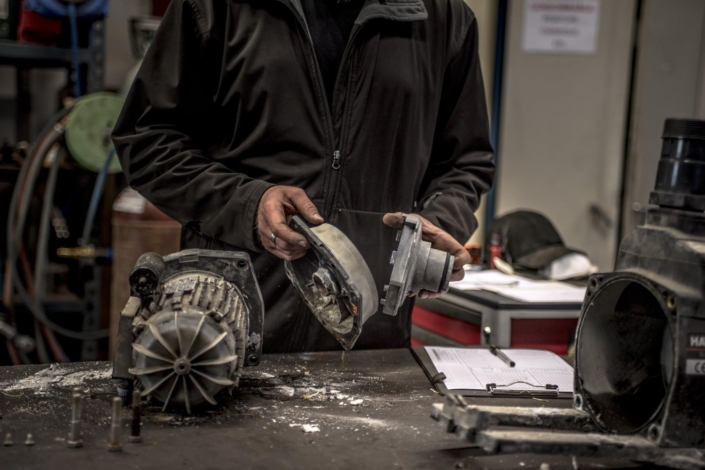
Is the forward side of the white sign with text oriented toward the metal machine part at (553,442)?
yes

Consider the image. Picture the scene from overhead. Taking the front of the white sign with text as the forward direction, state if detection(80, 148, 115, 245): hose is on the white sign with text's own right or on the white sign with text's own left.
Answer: on the white sign with text's own right

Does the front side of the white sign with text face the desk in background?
yes

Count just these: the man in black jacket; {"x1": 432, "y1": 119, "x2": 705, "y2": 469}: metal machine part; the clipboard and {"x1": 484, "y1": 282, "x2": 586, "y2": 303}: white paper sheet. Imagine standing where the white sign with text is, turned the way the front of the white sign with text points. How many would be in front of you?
4

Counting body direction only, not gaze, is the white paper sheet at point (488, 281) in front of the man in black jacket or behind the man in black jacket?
behind

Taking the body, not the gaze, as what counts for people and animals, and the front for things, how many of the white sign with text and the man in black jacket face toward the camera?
2

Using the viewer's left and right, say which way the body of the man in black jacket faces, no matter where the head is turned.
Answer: facing the viewer

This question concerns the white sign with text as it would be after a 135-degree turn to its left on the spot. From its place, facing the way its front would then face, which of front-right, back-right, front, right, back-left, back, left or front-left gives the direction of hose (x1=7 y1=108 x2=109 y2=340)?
back

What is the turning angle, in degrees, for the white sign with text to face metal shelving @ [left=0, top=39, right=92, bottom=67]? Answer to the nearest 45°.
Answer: approximately 45° to its right

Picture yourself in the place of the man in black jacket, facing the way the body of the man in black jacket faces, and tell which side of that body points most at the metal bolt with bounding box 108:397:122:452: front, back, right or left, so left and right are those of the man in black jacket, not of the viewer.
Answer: front

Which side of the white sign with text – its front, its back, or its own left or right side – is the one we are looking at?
front

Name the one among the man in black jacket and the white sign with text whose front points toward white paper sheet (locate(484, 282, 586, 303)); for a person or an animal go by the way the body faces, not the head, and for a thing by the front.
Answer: the white sign with text

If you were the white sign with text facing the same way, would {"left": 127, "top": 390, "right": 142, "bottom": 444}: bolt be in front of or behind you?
in front

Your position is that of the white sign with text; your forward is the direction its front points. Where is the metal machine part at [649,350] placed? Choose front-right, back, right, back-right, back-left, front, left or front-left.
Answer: front

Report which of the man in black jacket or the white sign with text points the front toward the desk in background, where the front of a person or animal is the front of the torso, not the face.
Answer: the white sign with text

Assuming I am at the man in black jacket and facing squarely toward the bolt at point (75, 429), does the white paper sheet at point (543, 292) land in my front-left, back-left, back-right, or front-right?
back-left
